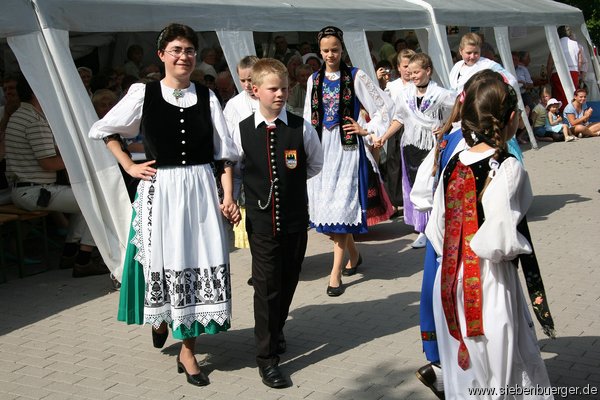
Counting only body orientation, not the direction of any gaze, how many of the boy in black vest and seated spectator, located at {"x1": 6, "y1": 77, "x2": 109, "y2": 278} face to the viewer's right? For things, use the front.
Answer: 1

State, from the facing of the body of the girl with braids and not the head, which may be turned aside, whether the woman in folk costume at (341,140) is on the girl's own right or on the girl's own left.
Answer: on the girl's own left

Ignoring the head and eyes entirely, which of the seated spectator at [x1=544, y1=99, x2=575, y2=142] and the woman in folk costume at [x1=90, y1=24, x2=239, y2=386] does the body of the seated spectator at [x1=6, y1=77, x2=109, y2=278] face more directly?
the seated spectator

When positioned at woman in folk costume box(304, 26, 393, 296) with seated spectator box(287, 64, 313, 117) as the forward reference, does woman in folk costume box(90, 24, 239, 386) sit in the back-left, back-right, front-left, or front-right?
back-left

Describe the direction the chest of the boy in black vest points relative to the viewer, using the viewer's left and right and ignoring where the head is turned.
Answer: facing the viewer

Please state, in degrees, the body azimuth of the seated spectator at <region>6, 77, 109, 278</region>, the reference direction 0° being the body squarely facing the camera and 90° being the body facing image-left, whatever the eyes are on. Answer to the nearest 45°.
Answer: approximately 270°

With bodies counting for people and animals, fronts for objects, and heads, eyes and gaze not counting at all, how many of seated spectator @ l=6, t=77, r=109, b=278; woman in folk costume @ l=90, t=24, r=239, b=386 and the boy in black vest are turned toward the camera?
2

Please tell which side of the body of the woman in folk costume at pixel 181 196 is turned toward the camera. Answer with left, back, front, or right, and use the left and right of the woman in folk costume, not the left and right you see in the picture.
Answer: front
